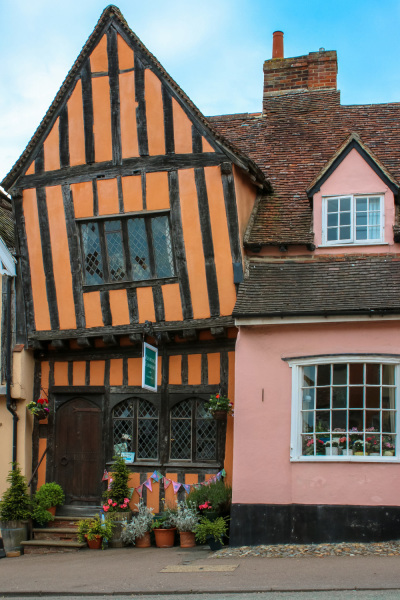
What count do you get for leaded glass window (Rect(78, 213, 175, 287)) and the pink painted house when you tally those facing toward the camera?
2

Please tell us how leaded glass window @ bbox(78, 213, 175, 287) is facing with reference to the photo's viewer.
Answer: facing the viewer

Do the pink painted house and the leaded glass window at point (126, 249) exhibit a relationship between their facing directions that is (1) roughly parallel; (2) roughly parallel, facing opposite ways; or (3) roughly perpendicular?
roughly parallel
